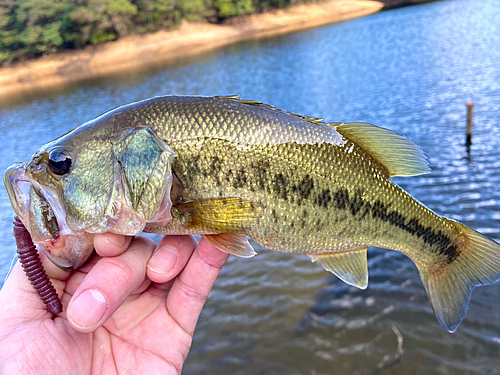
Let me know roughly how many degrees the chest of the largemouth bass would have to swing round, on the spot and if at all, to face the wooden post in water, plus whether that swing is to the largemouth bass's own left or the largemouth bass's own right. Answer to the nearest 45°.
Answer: approximately 135° to the largemouth bass's own right

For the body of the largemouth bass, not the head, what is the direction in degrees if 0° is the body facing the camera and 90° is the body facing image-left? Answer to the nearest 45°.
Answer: approximately 90°
